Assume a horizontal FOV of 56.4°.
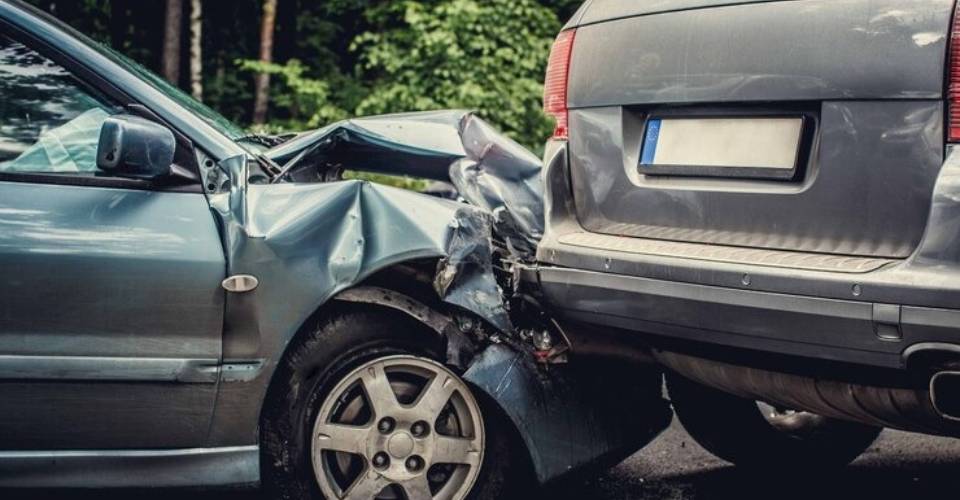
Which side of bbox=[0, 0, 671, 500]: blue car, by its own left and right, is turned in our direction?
right

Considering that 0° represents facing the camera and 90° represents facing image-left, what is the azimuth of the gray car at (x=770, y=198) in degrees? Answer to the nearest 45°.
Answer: approximately 225°

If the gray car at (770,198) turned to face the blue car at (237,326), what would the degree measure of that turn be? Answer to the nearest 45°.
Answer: approximately 135° to its left

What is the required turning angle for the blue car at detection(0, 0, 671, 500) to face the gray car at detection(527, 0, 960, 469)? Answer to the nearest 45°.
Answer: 0° — it already faces it
